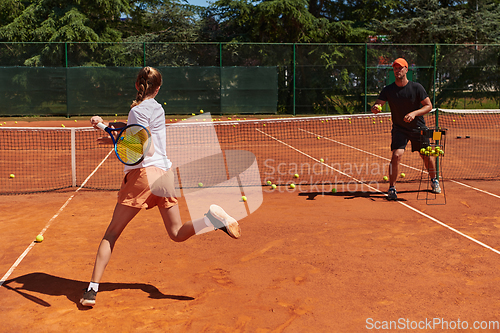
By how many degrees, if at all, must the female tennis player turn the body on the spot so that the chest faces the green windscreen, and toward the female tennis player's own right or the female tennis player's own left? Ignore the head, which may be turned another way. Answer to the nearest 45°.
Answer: approximately 45° to the female tennis player's own right

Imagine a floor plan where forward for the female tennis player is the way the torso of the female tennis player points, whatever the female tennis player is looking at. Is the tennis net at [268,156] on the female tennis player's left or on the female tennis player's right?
on the female tennis player's right

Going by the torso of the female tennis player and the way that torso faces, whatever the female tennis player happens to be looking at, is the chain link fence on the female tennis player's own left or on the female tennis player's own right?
on the female tennis player's own right

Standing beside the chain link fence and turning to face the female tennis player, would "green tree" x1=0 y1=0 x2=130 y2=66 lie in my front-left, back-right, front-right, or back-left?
back-right

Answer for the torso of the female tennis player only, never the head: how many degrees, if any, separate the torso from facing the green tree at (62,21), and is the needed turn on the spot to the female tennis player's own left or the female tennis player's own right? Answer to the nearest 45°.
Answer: approximately 45° to the female tennis player's own right

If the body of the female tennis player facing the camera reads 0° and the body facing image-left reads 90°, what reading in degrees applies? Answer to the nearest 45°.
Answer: approximately 135°

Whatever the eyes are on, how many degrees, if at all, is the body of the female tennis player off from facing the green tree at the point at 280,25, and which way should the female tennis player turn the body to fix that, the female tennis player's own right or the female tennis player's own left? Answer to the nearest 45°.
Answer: approximately 45° to the female tennis player's own right
